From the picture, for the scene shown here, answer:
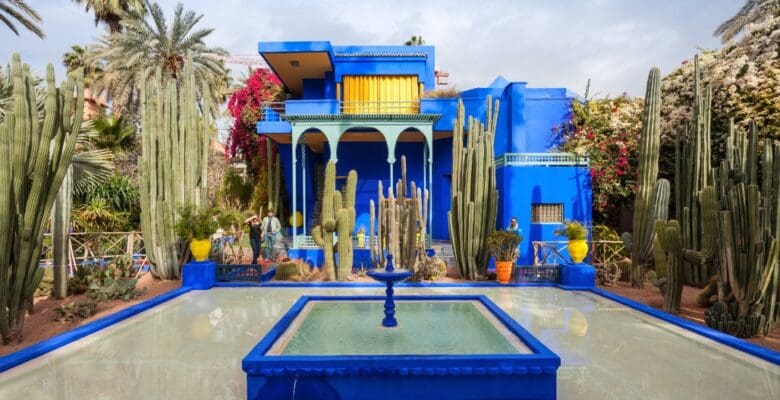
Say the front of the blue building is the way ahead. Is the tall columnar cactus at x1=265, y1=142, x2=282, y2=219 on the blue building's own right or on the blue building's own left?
on the blue building's own right

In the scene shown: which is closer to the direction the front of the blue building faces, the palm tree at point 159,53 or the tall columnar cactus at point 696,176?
the tall columnar cactus

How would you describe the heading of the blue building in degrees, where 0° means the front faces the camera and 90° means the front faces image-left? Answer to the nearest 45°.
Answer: approximately 0°

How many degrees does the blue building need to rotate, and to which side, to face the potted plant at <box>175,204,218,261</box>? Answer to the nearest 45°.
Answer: approximately 45° to its right

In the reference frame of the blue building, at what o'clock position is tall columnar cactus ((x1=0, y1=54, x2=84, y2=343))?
The tall columnar cactus is roughly at 1 o'clock from the blue building.

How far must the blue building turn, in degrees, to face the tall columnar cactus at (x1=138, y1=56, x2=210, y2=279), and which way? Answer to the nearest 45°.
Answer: approximately 45° to its right

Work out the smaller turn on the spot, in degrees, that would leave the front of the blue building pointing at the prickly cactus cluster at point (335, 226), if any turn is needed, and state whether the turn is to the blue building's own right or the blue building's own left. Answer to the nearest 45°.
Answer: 0° — it already faces it

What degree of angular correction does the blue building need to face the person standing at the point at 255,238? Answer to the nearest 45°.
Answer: approximately 45° to its right

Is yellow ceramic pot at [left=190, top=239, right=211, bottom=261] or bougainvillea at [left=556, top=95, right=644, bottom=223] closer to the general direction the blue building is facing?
the yellow ceramic pot

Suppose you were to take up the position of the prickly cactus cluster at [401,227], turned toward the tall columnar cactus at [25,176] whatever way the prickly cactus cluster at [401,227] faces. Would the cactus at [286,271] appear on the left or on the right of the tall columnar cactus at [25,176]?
right

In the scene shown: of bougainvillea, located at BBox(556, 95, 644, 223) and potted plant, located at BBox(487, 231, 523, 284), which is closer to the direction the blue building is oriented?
the potted plant

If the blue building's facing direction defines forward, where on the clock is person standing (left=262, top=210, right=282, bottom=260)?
The person standing is roughly at 2 o'clock from the blue building.

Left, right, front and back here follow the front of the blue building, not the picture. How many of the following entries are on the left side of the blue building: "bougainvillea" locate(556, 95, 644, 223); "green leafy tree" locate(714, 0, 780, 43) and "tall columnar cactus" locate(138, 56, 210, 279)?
2
